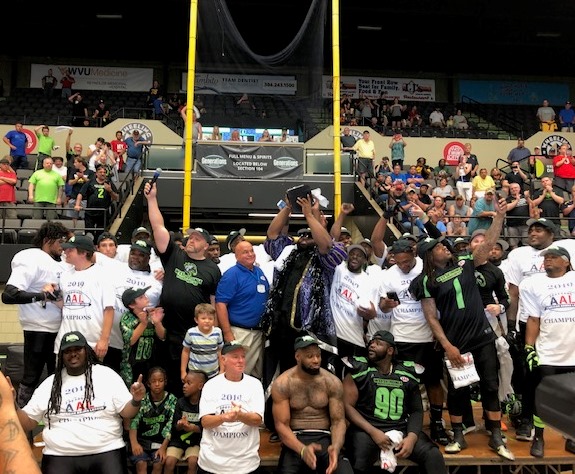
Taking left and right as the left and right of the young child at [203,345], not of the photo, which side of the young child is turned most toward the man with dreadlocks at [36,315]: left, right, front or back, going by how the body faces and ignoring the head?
right

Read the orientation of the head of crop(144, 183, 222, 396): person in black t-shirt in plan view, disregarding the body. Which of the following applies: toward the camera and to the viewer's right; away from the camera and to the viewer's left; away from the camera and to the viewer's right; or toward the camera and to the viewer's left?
toward the camera and to the viewer's left

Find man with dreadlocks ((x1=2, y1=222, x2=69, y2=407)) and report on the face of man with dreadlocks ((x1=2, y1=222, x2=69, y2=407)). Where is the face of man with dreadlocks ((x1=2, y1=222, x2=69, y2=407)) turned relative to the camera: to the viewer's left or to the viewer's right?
to the viewer's right

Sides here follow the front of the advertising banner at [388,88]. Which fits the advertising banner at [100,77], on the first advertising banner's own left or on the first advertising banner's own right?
on the first advertising banner's own right

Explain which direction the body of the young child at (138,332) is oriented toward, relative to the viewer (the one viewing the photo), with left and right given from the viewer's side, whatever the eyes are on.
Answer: facing the viewer and to the right of the viewer

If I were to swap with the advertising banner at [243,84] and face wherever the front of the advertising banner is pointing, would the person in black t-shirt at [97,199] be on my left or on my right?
on my right
